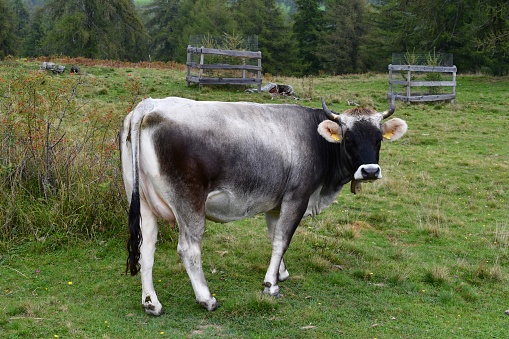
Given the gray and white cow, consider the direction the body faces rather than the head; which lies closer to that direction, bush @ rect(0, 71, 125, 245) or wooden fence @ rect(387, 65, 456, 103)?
the wooden fence

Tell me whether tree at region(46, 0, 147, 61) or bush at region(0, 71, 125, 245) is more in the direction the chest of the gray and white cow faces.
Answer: the tree

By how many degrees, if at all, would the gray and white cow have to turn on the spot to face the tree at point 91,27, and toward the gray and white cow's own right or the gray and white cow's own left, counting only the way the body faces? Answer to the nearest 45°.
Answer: approximately 45° to the gray and white cow's own left

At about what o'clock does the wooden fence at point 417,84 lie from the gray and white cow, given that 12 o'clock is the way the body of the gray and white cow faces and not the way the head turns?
The wooden fence is roughly at 11 o'clock from the gray and white cow.

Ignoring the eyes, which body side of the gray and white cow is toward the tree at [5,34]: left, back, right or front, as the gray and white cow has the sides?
left

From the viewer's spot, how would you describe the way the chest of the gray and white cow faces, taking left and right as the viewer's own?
facing away from the viewer and to the right of the viewer
